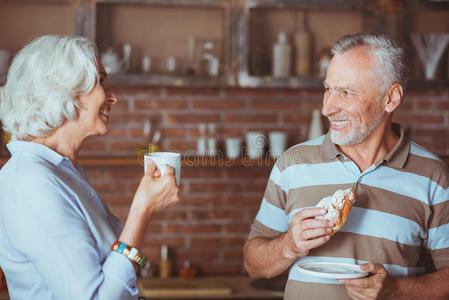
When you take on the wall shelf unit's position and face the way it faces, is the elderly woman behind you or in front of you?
in front

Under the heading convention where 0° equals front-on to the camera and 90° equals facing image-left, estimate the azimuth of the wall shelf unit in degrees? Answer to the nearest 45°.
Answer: approximately 0°

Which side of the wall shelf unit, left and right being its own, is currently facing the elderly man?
front

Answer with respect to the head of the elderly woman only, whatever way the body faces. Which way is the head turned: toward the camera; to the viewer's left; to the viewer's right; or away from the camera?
to the viewer's right

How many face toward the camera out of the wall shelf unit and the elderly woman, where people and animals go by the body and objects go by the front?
1

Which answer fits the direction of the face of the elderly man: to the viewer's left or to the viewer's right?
to the viewer's left

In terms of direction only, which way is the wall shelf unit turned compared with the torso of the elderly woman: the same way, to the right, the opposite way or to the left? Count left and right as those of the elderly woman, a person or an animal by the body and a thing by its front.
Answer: to the right

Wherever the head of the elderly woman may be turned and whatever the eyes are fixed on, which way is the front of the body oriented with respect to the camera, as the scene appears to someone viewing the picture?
to the viewer's right

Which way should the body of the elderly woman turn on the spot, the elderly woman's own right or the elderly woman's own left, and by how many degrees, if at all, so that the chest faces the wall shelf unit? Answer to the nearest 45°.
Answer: approximately 90° to the elderly woman's own left
